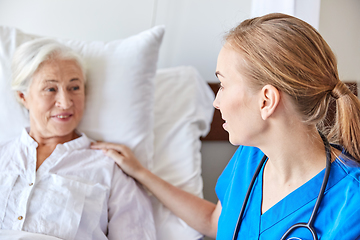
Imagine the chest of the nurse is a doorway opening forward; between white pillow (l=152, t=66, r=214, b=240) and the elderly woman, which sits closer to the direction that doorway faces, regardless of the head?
the elderly woman

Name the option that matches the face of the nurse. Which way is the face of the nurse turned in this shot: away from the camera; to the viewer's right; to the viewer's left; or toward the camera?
to the viewer's left

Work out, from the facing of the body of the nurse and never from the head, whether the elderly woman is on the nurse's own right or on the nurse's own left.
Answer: on the nurse's own right

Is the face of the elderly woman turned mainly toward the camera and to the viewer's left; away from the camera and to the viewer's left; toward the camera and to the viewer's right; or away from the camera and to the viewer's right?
toward the camera and to the viewer's right

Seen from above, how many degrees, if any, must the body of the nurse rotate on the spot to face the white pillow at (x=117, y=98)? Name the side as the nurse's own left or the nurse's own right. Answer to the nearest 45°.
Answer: approximately 90° to the nurse's own right

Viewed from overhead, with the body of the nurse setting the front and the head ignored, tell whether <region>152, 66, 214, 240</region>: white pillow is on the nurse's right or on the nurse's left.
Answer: on the nurse's right
